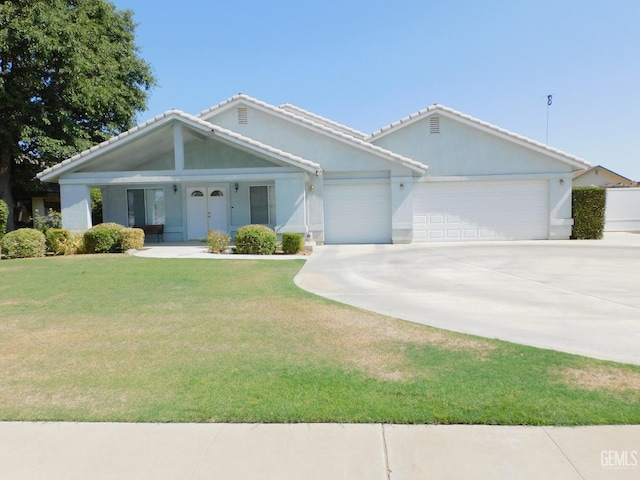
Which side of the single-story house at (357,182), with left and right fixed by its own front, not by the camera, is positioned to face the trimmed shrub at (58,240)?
right

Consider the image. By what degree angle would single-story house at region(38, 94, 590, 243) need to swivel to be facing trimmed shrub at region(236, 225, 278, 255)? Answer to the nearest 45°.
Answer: approximately 45° to its right

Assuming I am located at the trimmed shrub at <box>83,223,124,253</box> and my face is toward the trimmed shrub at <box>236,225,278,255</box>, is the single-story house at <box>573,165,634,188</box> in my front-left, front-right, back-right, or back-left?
front-left

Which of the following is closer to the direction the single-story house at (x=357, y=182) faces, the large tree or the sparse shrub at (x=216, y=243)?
the sparse shrub

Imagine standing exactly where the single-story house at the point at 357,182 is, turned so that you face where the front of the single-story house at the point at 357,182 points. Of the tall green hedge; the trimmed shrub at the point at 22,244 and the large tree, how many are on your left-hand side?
1

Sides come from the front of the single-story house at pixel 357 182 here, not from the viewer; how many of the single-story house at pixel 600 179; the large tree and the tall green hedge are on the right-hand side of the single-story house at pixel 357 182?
1

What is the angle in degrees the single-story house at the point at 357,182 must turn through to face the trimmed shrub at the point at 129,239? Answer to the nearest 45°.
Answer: approximately 90° to its right

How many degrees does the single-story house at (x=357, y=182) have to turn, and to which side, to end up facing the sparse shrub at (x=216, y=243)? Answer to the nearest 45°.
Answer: approximately 45° to its right

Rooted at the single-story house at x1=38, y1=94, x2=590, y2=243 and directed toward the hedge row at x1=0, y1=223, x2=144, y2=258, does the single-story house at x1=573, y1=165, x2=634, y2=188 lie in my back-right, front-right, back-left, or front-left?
back-right

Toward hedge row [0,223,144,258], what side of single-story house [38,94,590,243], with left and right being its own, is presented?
right

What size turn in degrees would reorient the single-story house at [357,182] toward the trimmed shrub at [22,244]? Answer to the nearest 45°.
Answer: approximately 90° to its right

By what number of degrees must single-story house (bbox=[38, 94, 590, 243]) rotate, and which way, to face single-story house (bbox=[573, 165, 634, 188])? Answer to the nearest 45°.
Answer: approximately 135° to its left

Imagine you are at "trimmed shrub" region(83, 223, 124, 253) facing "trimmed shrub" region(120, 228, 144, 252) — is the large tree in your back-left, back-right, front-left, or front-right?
back-left

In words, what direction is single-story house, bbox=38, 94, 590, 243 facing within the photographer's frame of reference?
facing the viewer

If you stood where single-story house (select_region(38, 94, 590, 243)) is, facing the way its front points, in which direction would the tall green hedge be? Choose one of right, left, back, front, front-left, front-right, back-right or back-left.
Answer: left

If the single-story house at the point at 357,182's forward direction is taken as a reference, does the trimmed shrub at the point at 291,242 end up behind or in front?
in front

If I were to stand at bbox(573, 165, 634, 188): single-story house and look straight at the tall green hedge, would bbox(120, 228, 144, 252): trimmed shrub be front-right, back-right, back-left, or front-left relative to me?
front-right
